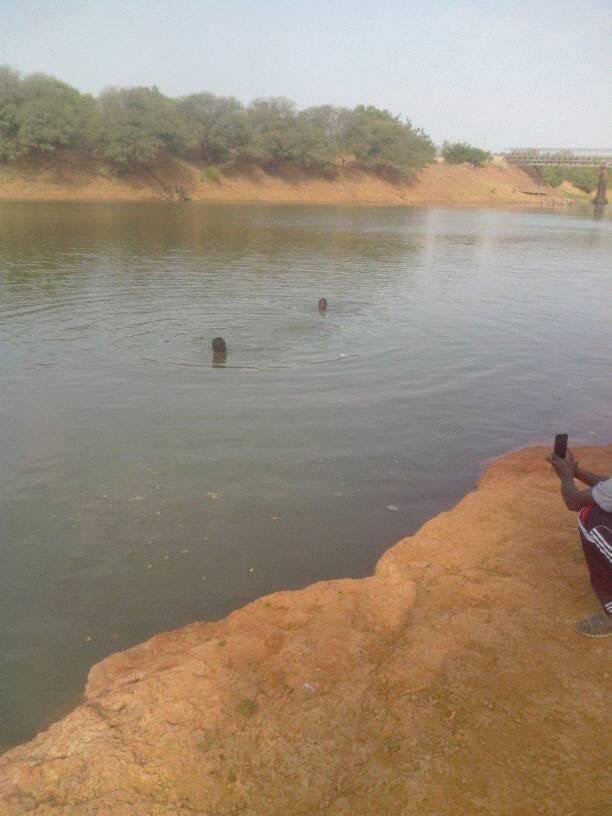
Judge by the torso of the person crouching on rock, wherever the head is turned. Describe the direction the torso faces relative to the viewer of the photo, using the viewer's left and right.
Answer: facing to the left of the viewer
